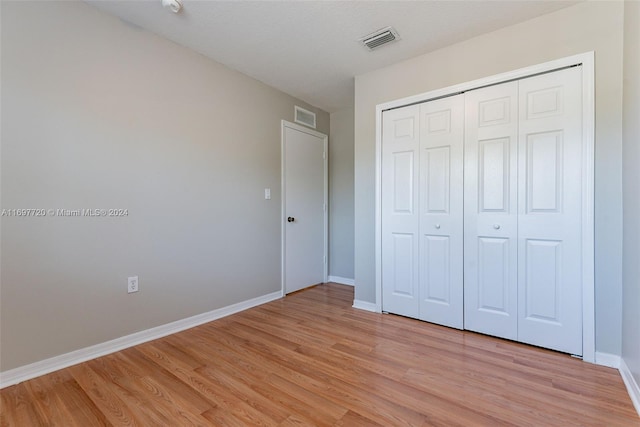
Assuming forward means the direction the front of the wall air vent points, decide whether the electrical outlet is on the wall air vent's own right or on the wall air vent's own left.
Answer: on the wall air vent's own right

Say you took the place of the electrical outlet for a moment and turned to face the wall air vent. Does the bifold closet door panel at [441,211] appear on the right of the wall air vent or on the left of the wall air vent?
right

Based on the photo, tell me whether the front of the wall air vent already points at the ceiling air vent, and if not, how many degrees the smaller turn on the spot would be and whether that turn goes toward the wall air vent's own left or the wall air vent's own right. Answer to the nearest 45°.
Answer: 0° — it already faces it

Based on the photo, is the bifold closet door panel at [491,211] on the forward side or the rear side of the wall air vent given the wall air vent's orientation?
on the forward side

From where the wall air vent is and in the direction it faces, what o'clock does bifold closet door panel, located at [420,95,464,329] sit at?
The bifold closet door panel is roughly at 12 o'clock from the wall air vent.

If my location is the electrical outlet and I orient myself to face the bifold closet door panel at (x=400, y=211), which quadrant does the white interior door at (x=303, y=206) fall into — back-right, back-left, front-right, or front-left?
front-left

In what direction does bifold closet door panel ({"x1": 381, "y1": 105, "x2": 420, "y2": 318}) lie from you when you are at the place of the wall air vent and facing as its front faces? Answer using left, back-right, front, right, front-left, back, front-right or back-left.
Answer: front

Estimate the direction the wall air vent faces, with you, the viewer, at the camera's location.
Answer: facing the viewer and to the right of the viewer
